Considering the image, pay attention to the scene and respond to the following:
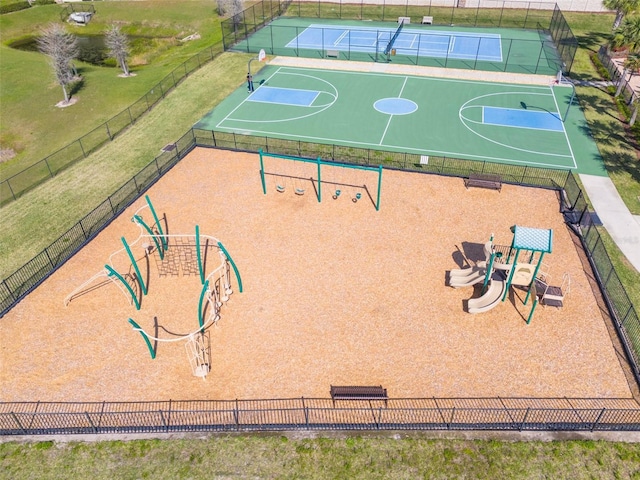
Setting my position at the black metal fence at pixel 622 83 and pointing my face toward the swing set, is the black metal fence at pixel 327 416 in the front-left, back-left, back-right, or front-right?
front-left

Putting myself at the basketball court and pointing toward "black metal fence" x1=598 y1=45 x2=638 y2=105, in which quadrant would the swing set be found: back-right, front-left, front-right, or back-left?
back-right

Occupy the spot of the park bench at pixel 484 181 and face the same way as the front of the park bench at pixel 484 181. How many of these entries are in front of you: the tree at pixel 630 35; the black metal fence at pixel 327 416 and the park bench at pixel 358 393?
2

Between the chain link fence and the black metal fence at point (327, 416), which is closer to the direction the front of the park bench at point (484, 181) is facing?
the black metal fence

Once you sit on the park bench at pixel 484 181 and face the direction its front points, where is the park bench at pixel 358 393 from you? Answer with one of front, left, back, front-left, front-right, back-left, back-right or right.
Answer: front

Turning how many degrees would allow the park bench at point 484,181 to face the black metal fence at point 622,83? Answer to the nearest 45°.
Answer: approximately 135° to its left

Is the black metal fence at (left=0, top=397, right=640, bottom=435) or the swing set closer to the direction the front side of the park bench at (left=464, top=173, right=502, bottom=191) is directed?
the black metal fence

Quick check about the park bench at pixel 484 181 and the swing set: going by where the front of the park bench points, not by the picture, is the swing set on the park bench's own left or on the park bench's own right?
on the park bench's own right

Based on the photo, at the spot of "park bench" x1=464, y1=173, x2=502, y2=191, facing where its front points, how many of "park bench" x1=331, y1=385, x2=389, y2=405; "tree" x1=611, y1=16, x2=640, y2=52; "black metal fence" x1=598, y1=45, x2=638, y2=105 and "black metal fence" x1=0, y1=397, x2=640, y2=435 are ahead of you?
2

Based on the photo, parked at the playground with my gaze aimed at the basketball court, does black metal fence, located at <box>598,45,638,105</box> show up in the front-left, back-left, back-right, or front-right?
front-right

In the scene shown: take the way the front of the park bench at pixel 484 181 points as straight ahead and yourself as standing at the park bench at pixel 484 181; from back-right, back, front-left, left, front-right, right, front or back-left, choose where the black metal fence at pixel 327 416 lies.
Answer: front

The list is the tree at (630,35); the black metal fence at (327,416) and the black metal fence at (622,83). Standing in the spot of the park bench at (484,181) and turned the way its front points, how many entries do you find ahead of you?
1

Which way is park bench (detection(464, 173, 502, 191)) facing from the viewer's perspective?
toward the camera
